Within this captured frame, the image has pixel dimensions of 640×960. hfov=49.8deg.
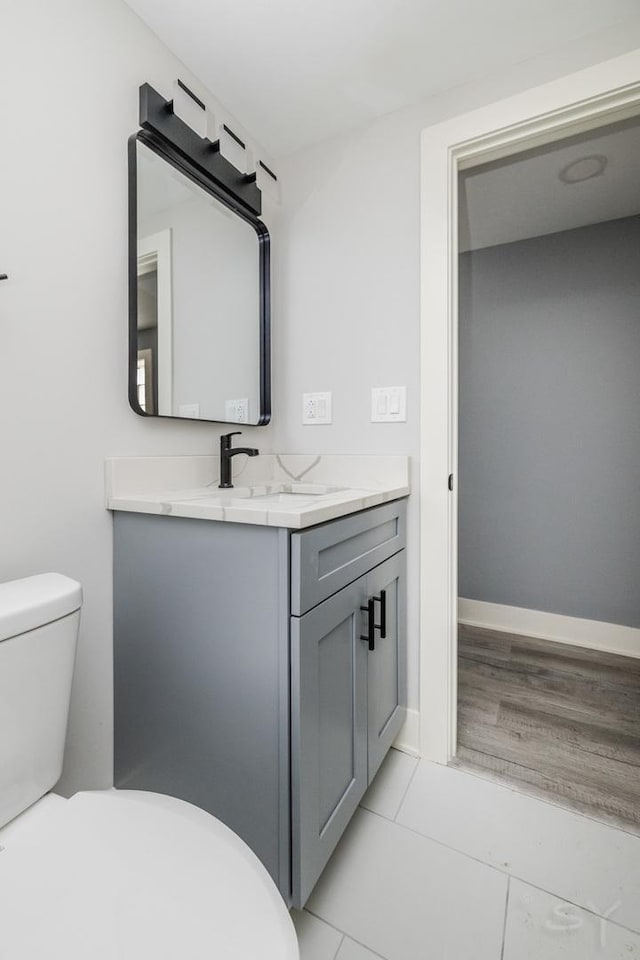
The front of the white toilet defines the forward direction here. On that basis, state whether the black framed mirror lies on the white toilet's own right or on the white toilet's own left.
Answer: on the white toilet's own left

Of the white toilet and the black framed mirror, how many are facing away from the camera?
0

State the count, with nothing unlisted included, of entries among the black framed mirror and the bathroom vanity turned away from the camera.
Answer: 0

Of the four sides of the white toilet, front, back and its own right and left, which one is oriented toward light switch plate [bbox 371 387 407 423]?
left

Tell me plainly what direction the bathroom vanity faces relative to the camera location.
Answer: facing the viewer and to the right of the viewer

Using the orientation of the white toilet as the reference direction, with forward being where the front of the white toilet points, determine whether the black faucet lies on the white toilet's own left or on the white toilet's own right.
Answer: on the white toilet's own left

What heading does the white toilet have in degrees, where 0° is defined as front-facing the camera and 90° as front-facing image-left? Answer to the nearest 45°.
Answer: approximately 315°
